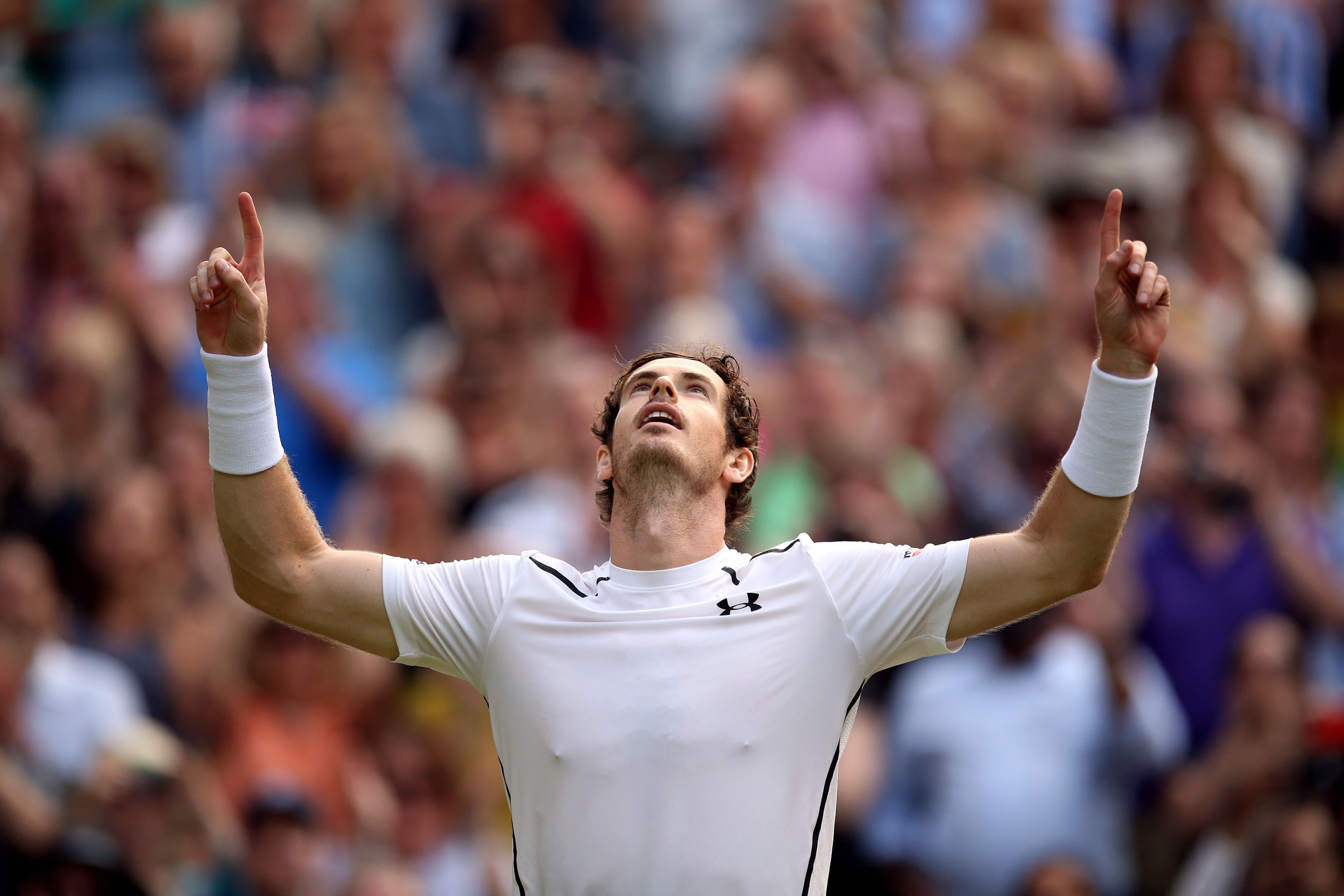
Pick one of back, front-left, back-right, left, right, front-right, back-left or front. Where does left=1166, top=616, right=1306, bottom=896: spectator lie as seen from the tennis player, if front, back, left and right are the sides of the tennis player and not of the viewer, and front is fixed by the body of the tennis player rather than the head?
back-left

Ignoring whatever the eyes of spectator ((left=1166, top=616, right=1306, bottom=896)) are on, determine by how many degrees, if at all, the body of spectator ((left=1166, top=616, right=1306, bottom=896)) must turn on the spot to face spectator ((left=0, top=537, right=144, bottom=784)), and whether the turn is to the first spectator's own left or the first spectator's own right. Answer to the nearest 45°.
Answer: approximately 45° to the first spectator's own right

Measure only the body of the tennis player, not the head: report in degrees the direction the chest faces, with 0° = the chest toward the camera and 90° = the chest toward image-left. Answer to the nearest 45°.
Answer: approximately 0°

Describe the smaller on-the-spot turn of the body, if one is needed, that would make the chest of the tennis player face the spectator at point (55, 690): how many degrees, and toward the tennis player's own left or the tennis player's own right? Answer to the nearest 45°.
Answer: approximately 135° to the tennis player's own right

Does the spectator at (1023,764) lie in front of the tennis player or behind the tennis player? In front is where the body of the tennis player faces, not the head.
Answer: behind

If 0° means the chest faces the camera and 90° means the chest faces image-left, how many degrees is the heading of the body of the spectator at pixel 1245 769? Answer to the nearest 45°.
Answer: approximately 45°

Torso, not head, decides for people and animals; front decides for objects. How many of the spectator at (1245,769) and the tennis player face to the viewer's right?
0

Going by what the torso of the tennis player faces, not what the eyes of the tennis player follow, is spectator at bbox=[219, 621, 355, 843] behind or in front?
behind
